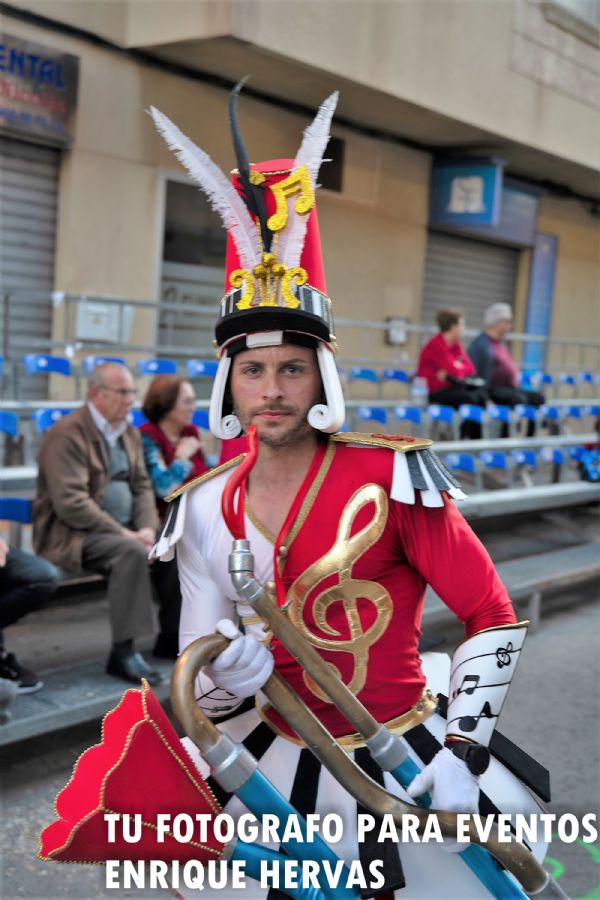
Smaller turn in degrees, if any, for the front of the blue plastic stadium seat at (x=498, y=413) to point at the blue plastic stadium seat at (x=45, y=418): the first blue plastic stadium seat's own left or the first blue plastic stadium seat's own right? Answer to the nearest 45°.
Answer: approximately 90° to the first blue plastic stadium seat's own right

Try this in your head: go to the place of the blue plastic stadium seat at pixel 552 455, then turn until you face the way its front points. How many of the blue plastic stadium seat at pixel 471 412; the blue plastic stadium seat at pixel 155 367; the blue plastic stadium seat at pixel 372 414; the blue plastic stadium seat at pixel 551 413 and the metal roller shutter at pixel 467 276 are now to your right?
3

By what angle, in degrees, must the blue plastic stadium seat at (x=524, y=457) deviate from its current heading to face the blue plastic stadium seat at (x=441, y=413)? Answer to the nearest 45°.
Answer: approximately 90° to its right

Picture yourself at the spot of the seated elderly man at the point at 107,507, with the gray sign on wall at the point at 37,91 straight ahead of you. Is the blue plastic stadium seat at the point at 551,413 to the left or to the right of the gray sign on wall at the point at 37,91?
right

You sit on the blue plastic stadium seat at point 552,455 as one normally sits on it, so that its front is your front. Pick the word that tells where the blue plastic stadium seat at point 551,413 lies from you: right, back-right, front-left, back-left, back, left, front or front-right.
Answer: back-left

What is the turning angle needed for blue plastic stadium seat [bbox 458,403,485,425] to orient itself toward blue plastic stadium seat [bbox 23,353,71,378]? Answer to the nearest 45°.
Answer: approximately 90° to its right

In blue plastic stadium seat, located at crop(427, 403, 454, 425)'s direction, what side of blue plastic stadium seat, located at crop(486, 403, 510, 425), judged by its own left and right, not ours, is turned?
right

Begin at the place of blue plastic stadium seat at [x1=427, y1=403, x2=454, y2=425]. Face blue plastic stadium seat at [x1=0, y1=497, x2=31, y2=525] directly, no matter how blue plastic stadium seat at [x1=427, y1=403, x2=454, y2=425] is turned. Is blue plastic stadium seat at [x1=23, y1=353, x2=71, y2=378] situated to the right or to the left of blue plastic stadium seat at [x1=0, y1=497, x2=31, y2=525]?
right

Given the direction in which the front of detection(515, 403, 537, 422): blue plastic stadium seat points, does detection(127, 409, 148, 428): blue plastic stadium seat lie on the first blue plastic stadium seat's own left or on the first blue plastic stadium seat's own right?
on the first blue plastic stadium seat's own right

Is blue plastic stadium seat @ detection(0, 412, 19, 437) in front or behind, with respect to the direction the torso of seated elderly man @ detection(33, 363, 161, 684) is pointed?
behind

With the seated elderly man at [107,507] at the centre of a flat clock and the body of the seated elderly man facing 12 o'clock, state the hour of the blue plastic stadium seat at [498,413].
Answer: The blue plastic stadium seat is roughly at 9 o'clock from the seated elderly man.

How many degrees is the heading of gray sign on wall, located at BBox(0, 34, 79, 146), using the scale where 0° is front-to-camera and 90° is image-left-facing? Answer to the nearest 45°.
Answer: approximately 315°

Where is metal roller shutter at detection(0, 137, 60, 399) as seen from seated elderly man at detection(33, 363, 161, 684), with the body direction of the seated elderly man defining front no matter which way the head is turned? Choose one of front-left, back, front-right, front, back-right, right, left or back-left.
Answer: back-left
